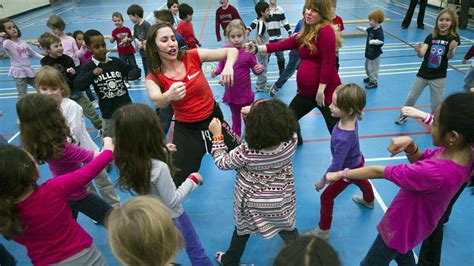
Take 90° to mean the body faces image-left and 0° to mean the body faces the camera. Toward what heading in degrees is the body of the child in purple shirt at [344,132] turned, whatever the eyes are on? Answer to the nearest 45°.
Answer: approximately 90°

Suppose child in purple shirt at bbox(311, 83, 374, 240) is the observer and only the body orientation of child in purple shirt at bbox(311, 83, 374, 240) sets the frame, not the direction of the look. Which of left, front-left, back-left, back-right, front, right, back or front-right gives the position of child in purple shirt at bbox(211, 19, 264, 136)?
front-right

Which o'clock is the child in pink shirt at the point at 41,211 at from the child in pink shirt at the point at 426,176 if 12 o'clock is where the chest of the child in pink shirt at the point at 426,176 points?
the child in pink shirt at the point at 41,211 is roughly at 11 o'clock from the child in pink shirt at the point at 426,176.

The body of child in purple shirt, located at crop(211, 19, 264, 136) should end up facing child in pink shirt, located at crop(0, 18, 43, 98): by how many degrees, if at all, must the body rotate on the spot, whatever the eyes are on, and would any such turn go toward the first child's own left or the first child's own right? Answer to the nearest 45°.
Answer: approximately 135° to the first child's own right

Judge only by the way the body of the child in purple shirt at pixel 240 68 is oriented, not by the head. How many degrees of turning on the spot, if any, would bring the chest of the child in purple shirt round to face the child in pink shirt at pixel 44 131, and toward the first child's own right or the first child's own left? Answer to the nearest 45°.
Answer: approximately 45° to the first child's own right

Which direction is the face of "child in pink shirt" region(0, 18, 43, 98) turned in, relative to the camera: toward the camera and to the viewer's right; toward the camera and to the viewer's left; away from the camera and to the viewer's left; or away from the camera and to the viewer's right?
toward the camera and to the viewer's right

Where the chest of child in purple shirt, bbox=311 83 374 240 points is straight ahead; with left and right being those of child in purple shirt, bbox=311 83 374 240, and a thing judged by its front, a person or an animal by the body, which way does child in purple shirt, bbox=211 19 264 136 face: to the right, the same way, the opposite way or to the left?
to the left

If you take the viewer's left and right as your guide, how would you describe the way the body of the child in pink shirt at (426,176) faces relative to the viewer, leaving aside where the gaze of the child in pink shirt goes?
facing to the left of the viewer

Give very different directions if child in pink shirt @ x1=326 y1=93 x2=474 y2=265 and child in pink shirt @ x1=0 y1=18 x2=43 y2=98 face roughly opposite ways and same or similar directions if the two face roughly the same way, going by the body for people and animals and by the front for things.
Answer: very different directions
